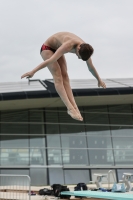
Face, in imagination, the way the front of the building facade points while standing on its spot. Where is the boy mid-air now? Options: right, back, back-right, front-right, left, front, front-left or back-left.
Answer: front

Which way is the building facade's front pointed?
toward the camera
